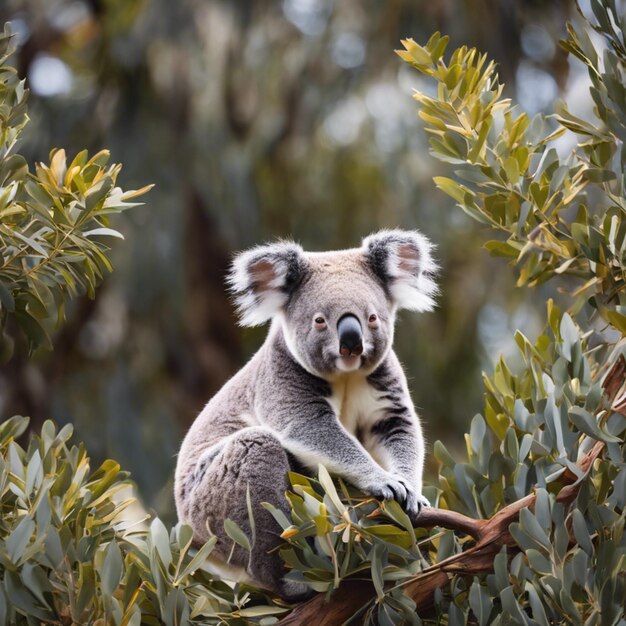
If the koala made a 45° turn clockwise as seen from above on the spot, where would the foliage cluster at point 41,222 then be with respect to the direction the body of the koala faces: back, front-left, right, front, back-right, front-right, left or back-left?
front-right
